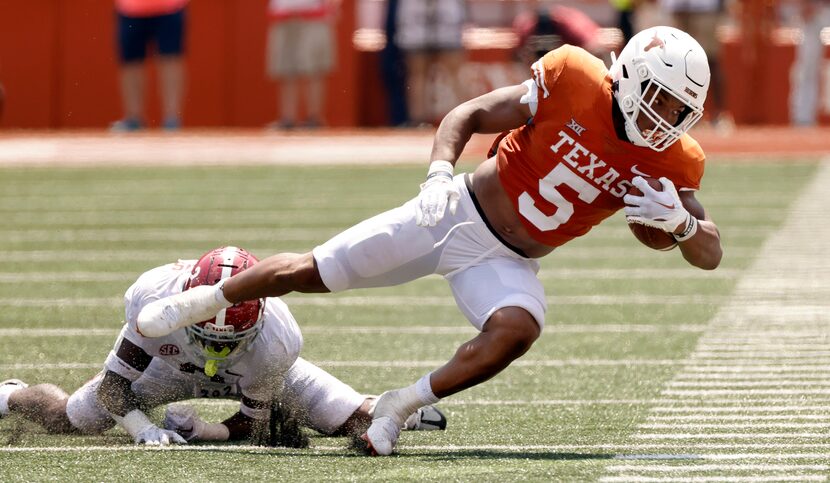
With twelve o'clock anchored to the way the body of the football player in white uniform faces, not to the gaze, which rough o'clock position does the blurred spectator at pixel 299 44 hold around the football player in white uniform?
The blurred spectator is roughly at 6 o'clock from the football player in white uniform.

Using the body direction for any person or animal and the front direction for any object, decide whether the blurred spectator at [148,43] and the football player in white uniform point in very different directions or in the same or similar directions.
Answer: same or similar directions

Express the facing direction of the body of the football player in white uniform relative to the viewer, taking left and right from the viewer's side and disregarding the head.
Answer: facing the viewer

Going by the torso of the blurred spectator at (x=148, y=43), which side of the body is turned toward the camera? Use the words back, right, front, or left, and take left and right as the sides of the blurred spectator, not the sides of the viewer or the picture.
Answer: front

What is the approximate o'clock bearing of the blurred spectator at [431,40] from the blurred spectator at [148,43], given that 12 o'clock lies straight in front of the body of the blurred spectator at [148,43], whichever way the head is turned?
the blurred spectator at [431,40] is roughly at 9 o'clock from the blurred spectator at [148,43].

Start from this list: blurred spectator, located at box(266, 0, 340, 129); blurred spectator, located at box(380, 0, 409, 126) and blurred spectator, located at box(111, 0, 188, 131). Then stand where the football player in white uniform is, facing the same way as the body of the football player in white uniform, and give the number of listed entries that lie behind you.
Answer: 3

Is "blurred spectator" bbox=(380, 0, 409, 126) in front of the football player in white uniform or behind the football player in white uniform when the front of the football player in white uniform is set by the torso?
behind

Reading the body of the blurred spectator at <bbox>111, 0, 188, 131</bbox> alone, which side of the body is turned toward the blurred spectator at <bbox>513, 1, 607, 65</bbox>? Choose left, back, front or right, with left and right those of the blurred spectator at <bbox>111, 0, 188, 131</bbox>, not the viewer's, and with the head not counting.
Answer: left

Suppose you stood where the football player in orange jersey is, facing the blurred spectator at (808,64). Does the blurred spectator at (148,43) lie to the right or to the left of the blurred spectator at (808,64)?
left
